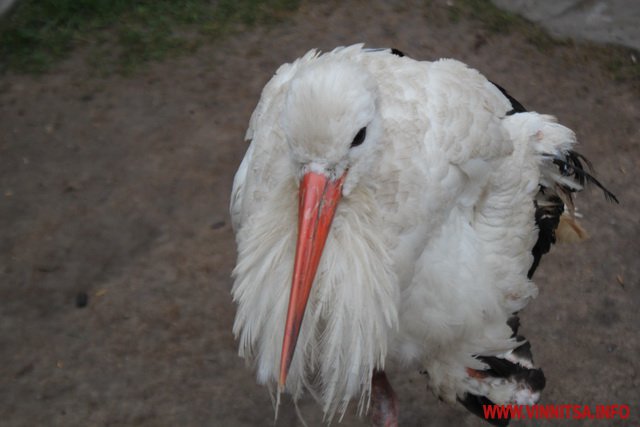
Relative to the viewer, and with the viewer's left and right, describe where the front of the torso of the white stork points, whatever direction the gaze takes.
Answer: facing the viewer and to the left of the viewer
